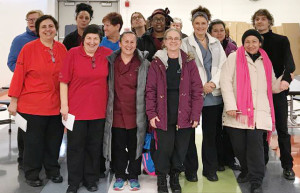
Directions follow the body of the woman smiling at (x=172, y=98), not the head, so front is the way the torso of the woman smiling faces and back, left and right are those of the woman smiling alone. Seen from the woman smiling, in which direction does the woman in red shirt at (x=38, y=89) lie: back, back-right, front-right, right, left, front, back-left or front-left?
right

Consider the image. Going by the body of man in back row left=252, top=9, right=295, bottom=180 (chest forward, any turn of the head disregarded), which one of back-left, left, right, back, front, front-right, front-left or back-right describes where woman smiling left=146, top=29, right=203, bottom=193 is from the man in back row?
front-right

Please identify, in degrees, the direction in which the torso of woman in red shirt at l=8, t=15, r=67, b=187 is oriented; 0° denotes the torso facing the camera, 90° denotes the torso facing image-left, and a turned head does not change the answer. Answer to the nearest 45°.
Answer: approximately 315°

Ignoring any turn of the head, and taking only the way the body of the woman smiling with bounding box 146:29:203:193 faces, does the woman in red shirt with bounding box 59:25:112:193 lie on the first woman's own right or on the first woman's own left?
on the first woman's own right

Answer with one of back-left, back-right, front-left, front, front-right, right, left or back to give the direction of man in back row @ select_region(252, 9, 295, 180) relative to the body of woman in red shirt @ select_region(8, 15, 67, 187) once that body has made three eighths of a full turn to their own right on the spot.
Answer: back

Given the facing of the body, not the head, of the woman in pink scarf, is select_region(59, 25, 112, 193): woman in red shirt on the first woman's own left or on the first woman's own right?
on the first woman's own right

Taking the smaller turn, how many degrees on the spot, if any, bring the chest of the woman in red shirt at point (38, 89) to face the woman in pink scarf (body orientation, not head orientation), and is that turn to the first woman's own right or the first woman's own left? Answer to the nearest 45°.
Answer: approximately 45° to the first woman's own left
